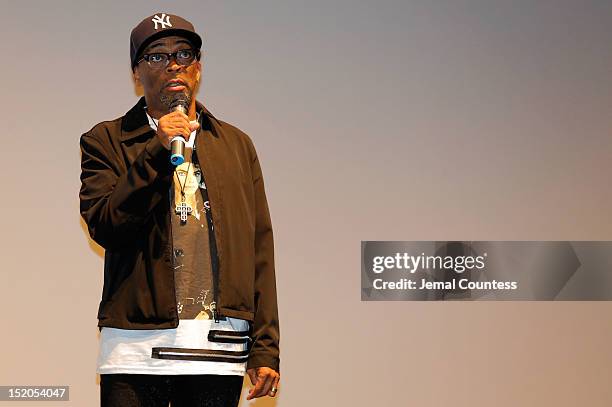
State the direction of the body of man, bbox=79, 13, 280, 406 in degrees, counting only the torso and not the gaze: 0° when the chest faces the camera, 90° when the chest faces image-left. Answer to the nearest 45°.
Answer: approximately 0°
